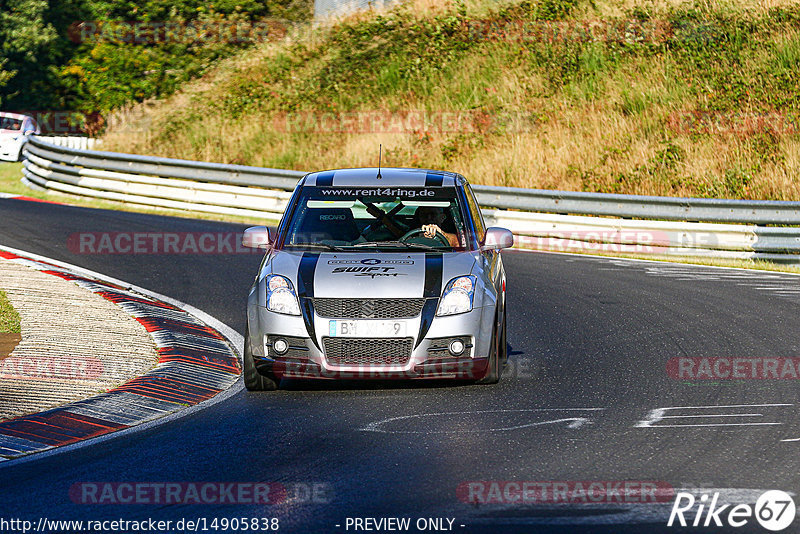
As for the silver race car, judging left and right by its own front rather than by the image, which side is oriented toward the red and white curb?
right

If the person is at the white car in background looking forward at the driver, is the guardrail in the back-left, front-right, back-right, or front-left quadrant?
front-left

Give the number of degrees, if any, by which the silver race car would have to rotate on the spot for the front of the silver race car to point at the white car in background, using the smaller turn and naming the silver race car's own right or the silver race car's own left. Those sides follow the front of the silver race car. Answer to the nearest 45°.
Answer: approximately 135° to the silver race car's own right

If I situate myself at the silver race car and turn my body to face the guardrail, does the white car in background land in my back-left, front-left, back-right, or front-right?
front-left

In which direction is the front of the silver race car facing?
toward the camera

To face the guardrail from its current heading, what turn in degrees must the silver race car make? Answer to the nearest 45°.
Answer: approximately 180°
